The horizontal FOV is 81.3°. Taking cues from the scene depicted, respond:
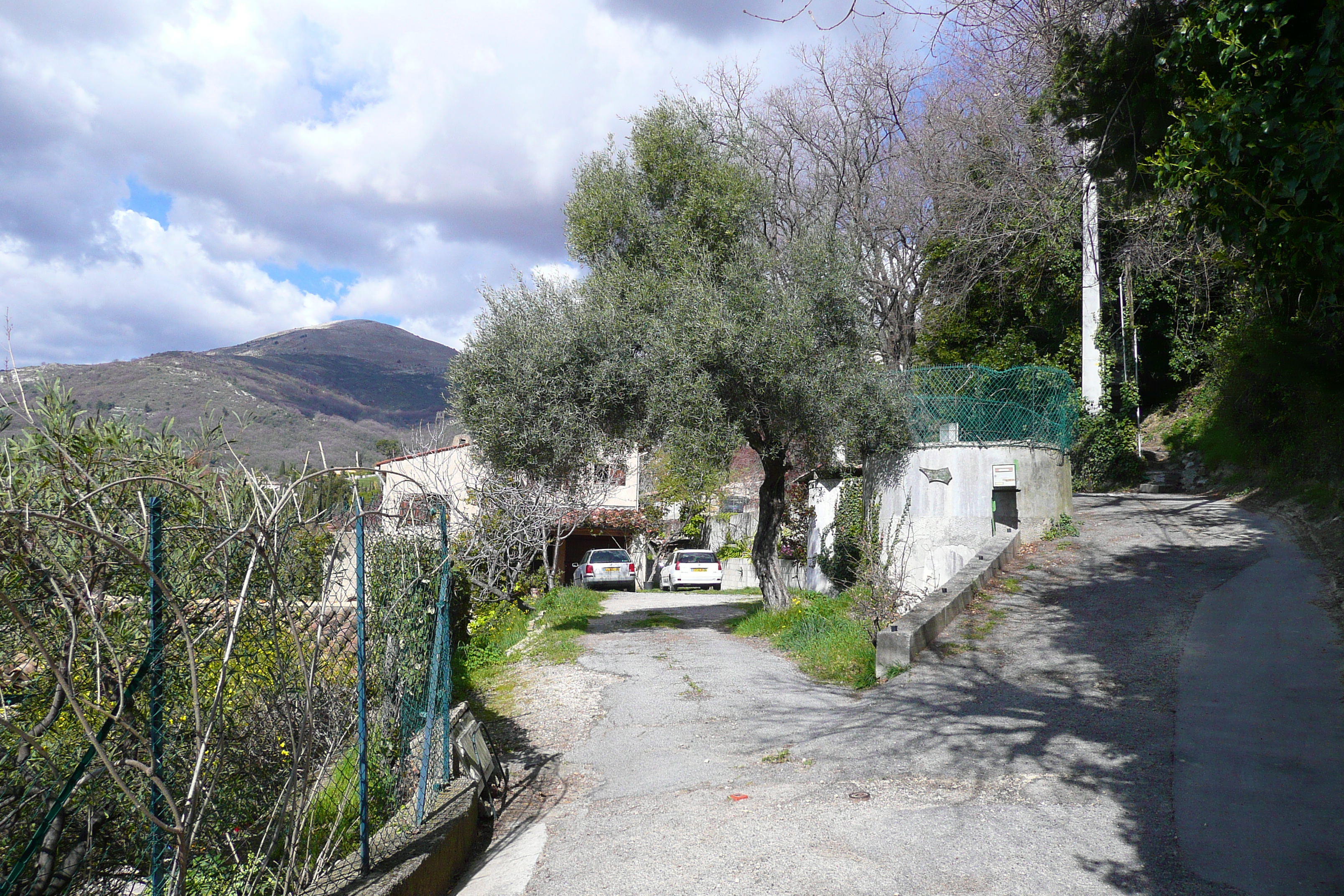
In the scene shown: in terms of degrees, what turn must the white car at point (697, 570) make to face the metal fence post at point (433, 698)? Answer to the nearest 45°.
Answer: approximately 180°

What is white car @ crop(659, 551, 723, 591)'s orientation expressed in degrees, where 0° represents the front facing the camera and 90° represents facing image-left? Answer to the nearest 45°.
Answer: approximately 180°

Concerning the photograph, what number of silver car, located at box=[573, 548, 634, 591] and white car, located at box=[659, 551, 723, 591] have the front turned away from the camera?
2

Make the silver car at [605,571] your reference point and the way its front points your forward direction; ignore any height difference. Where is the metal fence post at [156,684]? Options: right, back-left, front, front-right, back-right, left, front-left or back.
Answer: back

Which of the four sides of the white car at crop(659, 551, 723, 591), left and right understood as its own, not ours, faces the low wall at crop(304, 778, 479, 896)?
back

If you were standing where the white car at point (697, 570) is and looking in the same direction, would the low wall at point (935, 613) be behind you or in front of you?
behind

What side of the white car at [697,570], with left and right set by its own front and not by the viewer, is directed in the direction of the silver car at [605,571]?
left

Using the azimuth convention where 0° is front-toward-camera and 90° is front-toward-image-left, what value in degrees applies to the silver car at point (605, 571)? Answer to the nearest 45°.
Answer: approximately 180°

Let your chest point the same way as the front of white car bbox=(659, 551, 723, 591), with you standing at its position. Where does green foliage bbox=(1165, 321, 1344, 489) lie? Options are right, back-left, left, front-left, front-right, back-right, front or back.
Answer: back-right

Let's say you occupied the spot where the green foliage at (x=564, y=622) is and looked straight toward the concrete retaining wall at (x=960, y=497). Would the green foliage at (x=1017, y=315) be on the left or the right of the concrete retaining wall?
left
